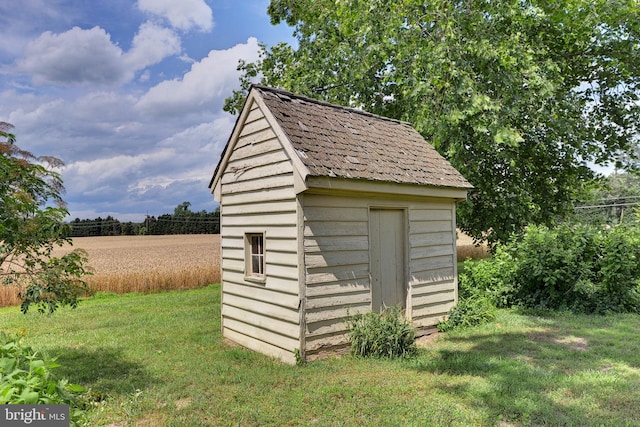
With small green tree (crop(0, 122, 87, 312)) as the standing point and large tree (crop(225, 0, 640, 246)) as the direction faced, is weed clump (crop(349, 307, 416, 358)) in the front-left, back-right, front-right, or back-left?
front-right

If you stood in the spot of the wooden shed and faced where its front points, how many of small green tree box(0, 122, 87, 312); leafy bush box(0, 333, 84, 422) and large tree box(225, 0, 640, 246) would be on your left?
1

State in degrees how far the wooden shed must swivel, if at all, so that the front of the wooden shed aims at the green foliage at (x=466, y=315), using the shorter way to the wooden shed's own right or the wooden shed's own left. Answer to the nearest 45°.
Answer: approximately 90° to the wooden shed's own left

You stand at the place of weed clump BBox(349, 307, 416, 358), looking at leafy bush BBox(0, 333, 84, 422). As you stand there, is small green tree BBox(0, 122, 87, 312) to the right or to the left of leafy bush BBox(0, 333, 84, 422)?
right

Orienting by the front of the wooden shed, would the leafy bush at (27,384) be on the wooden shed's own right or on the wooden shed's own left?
on the wooden shed's own right

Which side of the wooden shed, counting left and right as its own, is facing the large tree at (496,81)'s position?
left

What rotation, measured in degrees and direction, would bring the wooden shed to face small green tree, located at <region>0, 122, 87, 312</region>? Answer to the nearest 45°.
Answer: approximately 90° to its right
